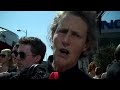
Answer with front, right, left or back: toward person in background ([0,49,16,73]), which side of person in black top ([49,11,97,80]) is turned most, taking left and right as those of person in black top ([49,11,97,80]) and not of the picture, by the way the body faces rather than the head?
right

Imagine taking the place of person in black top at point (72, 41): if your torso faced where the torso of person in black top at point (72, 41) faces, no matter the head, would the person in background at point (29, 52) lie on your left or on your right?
on your right

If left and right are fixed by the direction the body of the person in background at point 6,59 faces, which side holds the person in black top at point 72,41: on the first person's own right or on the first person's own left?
on the first person's own left

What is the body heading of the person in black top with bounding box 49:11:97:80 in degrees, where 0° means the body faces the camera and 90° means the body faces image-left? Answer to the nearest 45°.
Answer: approximately 45°
